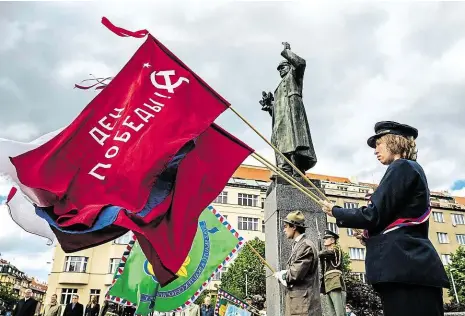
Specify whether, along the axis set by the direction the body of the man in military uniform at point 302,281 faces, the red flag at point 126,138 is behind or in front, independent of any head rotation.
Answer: in front

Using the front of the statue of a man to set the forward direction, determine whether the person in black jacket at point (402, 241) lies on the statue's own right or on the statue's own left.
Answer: on the statue's own left

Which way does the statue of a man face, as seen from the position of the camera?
facing the viewer and to the left of the viewer

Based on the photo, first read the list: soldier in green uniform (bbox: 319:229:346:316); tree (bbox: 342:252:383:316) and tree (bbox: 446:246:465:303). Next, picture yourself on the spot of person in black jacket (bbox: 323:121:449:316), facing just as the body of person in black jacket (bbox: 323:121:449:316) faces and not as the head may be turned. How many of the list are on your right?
3

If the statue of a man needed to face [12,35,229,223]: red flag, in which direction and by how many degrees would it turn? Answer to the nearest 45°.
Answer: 0° — it already faces it

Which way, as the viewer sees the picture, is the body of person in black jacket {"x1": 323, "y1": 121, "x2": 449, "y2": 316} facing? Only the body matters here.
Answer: to the viewer's left

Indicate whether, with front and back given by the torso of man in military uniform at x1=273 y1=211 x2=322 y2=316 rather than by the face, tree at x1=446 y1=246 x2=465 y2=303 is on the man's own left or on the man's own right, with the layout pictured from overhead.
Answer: on the man's own right

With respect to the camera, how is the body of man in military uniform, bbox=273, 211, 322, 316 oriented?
to the viewer's left
